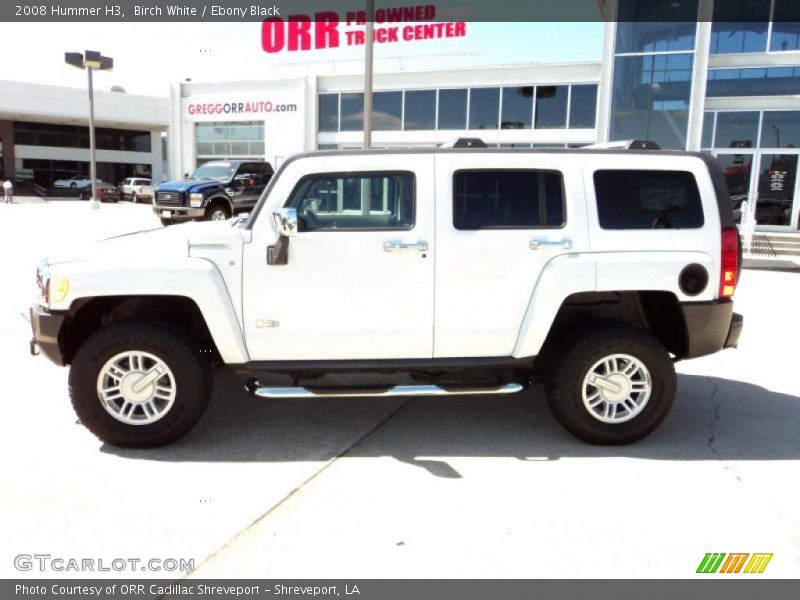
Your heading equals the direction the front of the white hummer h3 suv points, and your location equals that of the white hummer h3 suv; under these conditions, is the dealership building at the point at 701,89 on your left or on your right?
on your right

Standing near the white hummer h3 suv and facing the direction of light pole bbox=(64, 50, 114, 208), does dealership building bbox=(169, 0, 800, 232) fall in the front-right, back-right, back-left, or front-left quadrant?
front-right

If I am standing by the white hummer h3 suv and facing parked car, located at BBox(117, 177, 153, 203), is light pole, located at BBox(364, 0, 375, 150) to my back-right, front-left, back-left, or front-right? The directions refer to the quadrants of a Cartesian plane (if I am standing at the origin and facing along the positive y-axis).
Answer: front-right

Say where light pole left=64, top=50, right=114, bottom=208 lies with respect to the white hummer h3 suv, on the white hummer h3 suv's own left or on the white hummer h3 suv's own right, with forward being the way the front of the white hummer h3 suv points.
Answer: on the white hummer h3 suv's own right

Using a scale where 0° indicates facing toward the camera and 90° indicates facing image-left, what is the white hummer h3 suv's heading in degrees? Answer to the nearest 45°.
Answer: approximately 90°

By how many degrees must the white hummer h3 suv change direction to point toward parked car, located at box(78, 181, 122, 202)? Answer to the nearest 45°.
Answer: approximately 45° to its right
